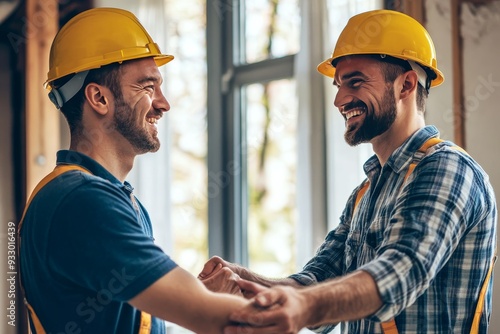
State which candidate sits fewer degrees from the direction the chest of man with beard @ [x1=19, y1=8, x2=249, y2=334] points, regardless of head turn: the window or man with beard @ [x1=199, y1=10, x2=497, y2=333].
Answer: the man with beard

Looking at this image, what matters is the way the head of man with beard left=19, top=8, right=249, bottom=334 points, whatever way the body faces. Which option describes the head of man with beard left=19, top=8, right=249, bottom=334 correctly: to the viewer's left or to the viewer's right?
to the viewer's right

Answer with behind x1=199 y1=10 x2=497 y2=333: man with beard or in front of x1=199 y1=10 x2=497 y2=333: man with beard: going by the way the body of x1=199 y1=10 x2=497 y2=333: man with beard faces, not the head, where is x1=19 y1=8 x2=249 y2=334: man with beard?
in front

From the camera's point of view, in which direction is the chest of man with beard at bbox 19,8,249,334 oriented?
to the viewer's right

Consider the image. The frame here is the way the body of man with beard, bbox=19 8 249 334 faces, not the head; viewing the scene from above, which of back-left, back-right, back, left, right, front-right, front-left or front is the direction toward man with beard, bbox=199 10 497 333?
front

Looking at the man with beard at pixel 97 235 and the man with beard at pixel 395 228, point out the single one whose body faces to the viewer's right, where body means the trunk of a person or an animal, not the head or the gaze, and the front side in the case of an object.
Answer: the man with beard at pixel 97 235

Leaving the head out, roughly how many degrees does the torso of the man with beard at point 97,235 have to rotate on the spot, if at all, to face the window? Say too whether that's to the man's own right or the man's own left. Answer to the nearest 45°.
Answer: approximately 90° to the man's own left

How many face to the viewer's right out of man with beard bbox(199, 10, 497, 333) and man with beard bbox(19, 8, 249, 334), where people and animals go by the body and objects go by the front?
1

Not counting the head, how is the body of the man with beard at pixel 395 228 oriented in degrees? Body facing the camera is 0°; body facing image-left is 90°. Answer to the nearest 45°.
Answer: approximately 45°

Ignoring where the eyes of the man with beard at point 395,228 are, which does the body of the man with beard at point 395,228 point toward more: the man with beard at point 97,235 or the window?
the man with beard

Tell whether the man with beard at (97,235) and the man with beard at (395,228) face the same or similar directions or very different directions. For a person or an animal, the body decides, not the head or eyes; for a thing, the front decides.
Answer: very different directions
